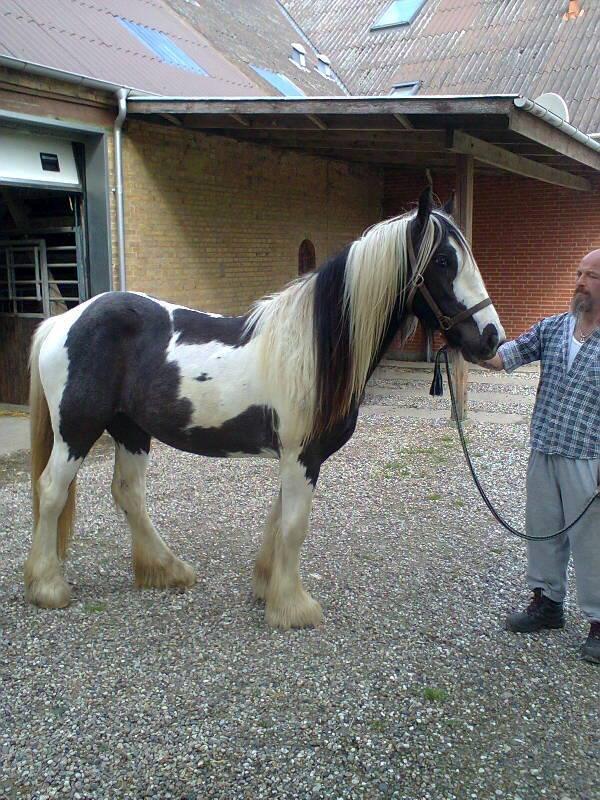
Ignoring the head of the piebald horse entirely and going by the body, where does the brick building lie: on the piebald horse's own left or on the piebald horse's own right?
on the piebald horse's own left

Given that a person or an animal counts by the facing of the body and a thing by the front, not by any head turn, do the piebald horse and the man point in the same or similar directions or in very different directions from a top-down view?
very different directions

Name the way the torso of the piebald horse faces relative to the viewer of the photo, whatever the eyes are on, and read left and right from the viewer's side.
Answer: facing to the right of the viewer

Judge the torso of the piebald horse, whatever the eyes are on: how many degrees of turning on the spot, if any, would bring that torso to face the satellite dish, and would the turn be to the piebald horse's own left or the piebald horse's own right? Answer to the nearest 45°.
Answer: approximately 45° to the piebald horse's own left

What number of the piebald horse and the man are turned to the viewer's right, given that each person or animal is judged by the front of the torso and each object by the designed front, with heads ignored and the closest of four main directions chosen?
1

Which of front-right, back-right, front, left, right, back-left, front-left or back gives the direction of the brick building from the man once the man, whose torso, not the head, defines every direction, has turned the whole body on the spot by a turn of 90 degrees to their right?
front

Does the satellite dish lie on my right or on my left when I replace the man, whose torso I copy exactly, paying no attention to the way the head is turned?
on my right

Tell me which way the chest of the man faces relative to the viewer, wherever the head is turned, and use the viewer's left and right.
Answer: facing the viewer and to the left of the viewer

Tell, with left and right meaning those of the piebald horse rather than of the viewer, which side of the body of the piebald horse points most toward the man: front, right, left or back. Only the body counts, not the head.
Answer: front

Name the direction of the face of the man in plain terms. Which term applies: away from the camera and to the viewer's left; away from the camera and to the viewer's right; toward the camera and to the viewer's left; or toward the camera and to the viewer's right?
toward the camera and to the viewer's left
